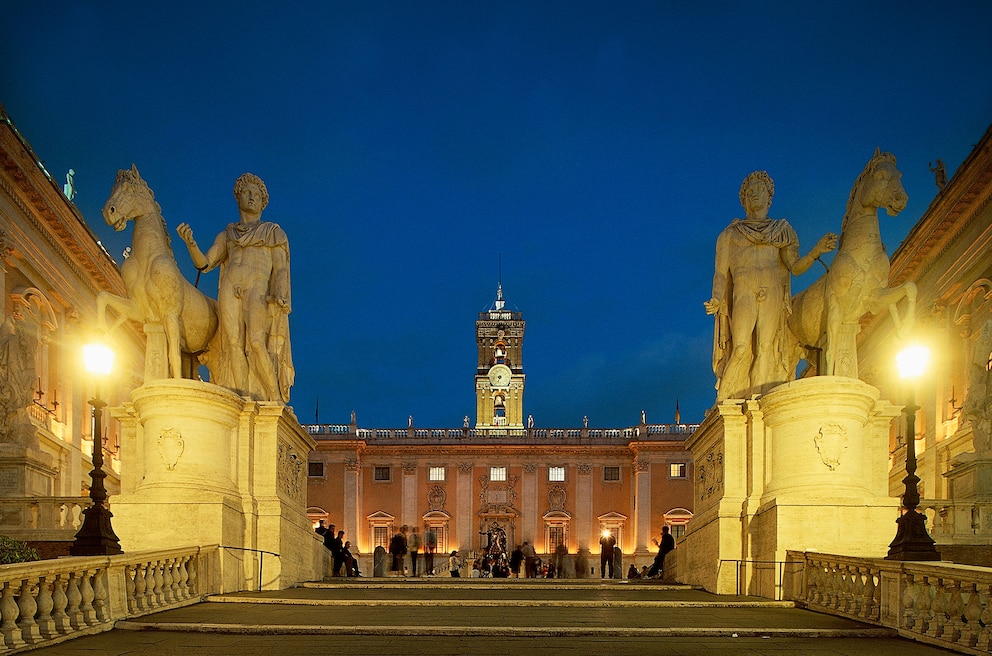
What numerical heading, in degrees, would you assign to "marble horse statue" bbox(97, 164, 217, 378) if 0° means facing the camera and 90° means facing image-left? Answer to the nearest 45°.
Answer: approximately 45°

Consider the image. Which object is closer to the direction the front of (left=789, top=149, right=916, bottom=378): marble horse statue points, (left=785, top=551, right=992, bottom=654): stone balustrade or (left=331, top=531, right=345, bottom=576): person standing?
the stone balustrade

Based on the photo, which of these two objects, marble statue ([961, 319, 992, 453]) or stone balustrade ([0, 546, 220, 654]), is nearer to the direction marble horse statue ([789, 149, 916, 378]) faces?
the marble statue

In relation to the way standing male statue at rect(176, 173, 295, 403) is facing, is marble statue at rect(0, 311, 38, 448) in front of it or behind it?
behind

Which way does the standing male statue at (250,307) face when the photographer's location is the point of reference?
facing the viewer

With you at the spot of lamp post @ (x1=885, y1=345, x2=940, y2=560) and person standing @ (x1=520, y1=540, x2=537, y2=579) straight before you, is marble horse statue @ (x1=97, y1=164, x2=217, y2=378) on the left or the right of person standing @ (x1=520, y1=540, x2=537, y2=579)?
left

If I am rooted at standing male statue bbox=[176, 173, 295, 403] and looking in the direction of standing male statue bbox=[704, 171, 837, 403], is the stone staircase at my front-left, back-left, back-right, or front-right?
front-right
